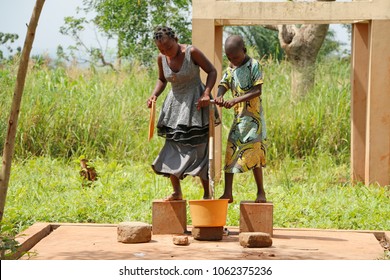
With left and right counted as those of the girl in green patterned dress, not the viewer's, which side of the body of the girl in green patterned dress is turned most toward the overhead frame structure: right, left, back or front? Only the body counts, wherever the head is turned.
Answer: back

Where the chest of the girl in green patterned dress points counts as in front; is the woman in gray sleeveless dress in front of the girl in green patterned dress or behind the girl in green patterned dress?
in front

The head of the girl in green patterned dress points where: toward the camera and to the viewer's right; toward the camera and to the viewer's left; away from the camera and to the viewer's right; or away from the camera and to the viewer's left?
toward the camera and to the viewer's left

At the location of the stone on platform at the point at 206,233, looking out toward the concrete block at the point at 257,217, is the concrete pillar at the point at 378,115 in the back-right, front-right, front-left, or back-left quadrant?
front-left

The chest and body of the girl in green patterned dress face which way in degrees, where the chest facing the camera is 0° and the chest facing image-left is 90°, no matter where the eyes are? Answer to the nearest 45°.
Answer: approximately 45°

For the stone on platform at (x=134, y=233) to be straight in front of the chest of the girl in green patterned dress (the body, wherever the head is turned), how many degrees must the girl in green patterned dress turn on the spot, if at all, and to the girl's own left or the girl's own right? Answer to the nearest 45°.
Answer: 0° — they already face it
